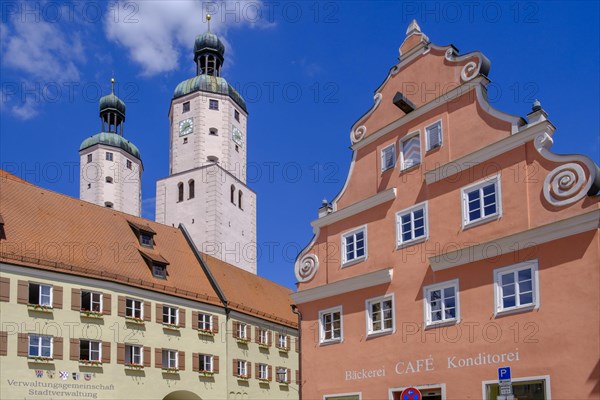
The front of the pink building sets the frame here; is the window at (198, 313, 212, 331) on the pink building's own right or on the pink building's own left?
on the pink building's own right

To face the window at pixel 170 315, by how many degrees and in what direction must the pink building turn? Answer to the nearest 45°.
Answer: approximately 90° to its right

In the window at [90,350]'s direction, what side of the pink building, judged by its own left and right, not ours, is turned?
right

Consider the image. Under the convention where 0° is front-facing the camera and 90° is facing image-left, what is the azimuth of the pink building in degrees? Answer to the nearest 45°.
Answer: approximately 45°

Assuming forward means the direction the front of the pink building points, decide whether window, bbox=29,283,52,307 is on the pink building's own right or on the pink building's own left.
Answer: on the pink building's own right

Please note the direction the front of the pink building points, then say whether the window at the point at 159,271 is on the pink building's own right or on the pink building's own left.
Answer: on the pink building's own right

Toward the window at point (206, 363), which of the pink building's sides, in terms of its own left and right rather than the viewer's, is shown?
right

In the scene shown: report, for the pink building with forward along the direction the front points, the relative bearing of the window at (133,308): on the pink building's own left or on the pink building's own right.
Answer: on the pink building's own right
